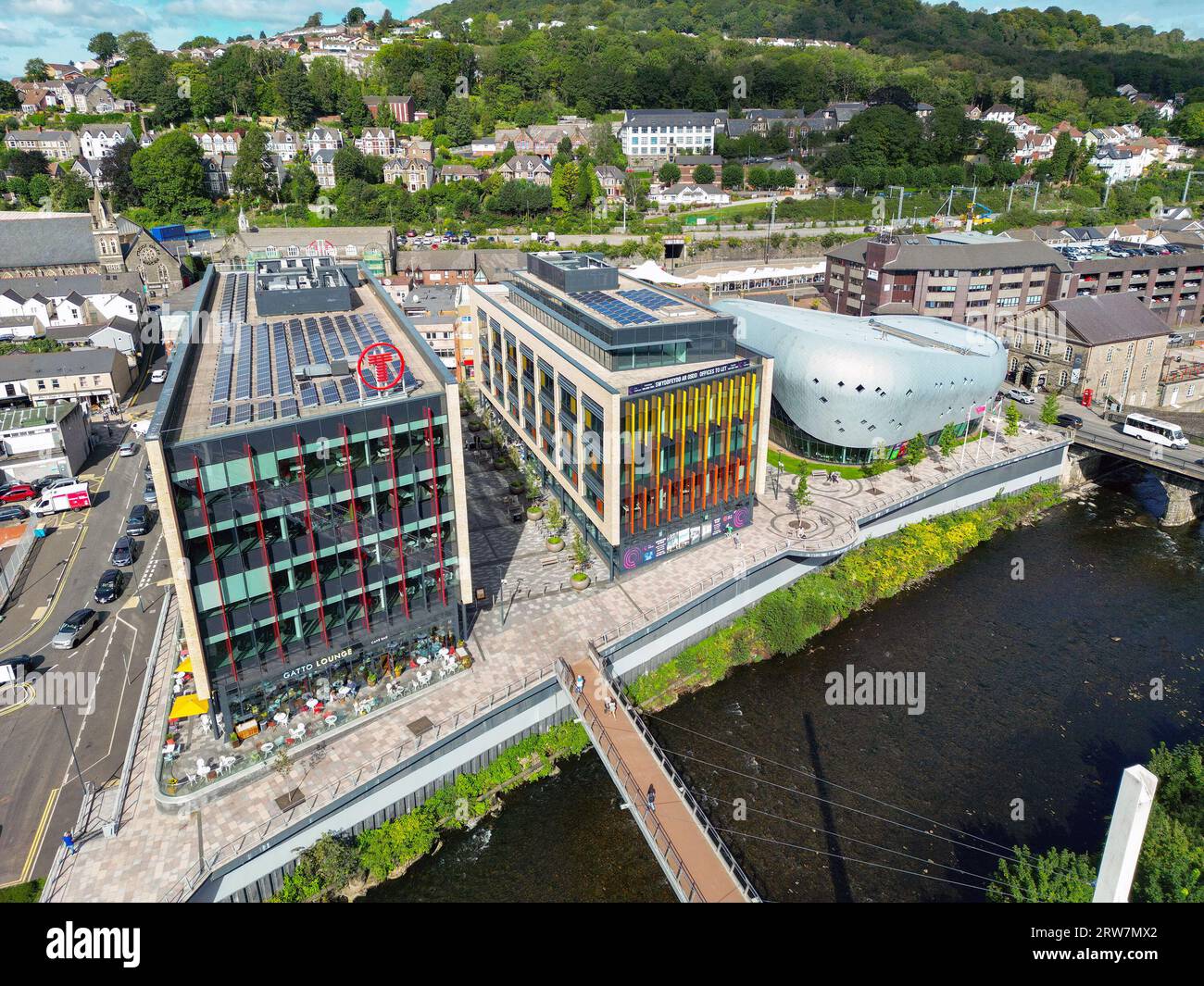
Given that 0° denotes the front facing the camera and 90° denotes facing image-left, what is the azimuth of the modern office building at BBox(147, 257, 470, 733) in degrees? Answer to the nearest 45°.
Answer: approximately 0°
